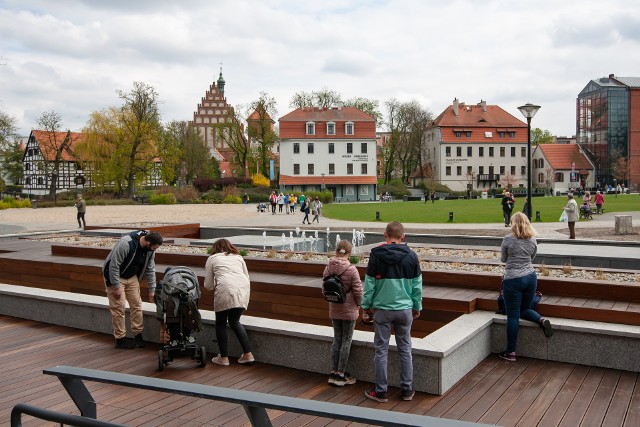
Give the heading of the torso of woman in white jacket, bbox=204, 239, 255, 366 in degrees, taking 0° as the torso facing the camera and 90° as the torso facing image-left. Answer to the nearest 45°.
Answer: approximately 135°

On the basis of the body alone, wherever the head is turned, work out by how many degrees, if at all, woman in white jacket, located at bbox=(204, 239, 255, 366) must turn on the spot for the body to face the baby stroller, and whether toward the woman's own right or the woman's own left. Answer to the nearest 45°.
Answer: approximately 45° to the woman's own left

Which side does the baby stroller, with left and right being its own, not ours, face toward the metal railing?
back

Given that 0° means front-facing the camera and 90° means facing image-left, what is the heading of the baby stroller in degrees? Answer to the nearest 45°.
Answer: approximately 180°

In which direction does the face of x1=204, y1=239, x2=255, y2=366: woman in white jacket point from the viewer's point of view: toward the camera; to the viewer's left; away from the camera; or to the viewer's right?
away from the camera

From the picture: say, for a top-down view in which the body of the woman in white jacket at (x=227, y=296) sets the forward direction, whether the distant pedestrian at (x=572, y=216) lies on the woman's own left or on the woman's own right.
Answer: on the woman's own right

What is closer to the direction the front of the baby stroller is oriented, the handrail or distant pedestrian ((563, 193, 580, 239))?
the distant pedestrian

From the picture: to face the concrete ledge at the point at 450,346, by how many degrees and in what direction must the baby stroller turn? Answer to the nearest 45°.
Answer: approximately 90° to its right

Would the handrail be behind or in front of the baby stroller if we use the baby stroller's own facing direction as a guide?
behind

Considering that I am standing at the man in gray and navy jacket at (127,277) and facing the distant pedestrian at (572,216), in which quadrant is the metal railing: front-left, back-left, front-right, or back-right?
back-right
